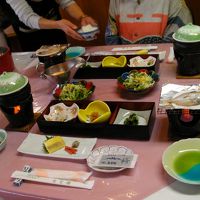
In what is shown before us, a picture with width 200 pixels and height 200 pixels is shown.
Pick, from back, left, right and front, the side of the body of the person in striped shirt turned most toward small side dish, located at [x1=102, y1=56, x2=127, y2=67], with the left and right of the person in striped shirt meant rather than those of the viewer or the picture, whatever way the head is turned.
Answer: front

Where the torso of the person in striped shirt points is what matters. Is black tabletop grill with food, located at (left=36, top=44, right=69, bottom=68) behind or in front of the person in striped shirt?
in front

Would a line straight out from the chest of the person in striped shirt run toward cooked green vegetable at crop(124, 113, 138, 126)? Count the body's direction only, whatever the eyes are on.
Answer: yes

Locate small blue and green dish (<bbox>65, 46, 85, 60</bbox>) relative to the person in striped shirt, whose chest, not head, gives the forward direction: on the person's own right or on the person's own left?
on the person's own right

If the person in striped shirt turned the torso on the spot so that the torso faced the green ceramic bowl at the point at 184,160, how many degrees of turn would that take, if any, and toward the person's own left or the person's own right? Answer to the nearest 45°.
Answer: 0° — they already face it

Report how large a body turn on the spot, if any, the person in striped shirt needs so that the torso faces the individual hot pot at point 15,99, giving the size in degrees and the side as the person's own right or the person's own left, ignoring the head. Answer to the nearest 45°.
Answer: approximately 45° to the person's own right

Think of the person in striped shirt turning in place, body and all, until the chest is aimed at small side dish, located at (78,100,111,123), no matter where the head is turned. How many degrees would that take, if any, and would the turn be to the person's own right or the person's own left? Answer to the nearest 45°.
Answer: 0° — they already face it

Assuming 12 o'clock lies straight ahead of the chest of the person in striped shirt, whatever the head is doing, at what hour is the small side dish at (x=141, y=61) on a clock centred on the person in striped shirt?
The small side dish is roughly at 12 o'clock from the person in striped shirt.

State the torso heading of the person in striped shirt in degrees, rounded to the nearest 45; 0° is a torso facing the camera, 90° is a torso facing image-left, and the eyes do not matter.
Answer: approximately 0°

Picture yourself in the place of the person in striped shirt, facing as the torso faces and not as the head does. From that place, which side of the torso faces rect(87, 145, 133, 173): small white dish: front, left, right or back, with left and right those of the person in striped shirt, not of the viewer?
front

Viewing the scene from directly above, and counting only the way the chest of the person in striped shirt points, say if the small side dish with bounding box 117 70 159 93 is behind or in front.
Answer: in front

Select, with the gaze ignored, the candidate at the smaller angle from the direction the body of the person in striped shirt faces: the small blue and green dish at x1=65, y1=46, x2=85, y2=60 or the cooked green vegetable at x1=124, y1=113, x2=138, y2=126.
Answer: the cooked green vegetable
